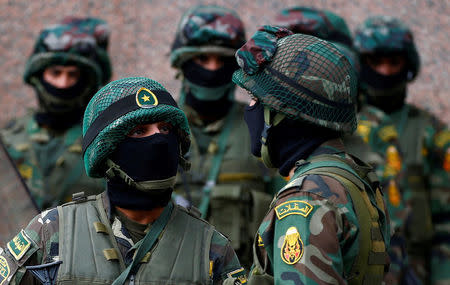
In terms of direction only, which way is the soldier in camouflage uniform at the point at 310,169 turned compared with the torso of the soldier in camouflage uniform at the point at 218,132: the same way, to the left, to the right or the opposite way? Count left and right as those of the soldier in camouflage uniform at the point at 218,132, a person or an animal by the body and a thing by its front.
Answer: to the right

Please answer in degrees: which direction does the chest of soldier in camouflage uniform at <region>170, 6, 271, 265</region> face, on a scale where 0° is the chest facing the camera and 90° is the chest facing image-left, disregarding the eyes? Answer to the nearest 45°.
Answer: approximately 0°

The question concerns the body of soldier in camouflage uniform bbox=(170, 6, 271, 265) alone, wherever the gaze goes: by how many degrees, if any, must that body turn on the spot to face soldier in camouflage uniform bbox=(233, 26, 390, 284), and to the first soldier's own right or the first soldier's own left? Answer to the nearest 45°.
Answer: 0° — they already face them

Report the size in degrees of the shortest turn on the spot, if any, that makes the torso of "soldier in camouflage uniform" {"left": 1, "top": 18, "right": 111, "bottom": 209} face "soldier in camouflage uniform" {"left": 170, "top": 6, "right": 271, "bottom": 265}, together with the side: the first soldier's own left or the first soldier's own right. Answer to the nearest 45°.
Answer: approximately 45° to the first soldier's own left

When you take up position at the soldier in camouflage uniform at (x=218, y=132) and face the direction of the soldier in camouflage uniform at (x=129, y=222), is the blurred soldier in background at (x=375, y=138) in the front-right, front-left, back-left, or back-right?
back-left

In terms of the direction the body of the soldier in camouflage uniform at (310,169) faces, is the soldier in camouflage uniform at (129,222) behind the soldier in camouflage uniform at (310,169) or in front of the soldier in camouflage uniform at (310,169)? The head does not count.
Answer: in front

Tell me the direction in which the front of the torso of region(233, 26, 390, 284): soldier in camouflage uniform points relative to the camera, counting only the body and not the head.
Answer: to the viewer's left

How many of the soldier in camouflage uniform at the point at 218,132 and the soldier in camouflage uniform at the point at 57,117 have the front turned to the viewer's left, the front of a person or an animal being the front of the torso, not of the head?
0
